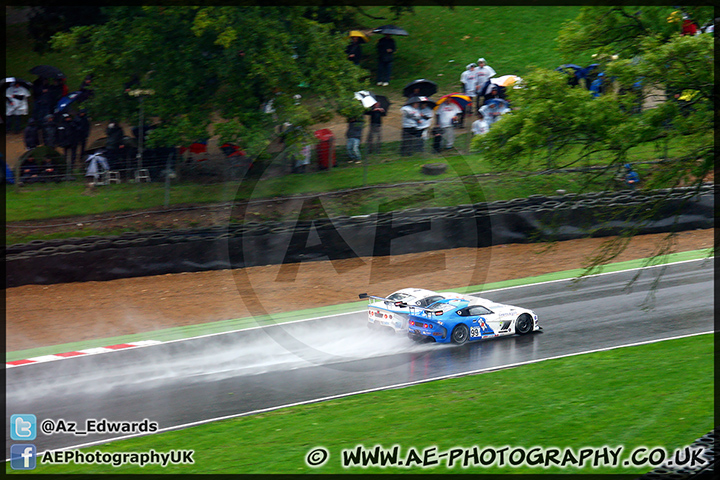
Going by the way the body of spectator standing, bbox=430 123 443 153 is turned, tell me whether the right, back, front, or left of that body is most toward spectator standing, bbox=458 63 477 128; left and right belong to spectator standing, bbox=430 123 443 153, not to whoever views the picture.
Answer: back

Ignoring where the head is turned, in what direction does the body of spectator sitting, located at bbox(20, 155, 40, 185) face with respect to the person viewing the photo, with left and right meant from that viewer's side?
facing the viewer

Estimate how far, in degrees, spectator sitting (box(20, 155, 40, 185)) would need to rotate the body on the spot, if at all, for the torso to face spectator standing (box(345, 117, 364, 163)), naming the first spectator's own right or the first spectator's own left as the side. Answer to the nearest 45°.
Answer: approximately 90° to the first spectator's own left

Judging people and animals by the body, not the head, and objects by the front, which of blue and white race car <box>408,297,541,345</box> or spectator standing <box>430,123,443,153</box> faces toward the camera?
the spectator standing

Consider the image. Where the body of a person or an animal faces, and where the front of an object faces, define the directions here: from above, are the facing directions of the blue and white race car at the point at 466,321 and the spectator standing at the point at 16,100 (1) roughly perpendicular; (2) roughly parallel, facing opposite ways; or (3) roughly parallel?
roughly perpendicular

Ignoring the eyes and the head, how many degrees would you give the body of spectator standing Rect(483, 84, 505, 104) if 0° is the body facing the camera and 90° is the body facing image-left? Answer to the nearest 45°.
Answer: approximately 0°

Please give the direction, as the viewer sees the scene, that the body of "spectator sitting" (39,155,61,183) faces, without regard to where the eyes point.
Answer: toward the camera

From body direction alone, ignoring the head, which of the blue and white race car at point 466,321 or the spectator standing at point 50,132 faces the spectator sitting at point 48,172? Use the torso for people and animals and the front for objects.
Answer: the spectator standing at point 50,132

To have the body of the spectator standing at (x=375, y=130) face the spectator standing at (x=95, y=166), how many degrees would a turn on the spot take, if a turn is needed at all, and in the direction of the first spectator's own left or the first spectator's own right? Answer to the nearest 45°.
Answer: approximately 90° to the first spectator's own right

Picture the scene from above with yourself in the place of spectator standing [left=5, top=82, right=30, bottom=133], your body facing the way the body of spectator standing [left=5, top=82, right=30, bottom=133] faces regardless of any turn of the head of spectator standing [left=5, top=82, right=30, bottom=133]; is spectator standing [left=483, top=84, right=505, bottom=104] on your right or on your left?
on your left

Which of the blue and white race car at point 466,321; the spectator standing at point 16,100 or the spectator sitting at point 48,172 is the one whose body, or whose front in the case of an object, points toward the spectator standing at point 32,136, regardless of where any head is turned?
the spectator standing at point 16,100
